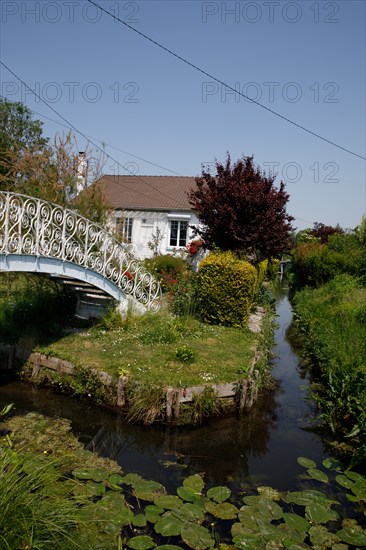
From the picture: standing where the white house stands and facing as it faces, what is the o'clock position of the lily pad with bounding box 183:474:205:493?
The lily pad is roughly at 12 o'clock from the white house.

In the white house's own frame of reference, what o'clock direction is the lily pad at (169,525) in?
The lily pad is roughly at 12 o'clock from the white house.

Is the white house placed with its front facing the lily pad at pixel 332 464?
yes

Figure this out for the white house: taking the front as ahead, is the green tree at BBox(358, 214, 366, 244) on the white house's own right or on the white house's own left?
on the white house's own left

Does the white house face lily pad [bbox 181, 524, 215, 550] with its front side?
yes

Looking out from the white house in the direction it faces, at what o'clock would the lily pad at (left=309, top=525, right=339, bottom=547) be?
The lily pad is roughly at 12 o'clock from the white house.

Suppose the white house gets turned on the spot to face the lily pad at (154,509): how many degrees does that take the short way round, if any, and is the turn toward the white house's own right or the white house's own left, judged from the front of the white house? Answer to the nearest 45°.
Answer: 0° — it already faces it

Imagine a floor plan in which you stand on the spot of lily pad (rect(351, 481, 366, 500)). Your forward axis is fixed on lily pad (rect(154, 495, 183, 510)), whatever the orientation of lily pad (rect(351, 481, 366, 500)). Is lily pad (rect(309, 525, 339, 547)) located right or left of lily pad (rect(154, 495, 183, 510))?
left

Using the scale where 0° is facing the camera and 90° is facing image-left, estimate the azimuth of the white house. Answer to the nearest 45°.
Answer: approximately 0°

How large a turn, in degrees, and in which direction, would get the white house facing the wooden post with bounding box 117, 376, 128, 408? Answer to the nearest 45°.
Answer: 0° — it already faces it

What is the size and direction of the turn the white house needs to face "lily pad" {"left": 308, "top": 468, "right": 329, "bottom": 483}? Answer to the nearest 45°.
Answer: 0° — it already faces it
